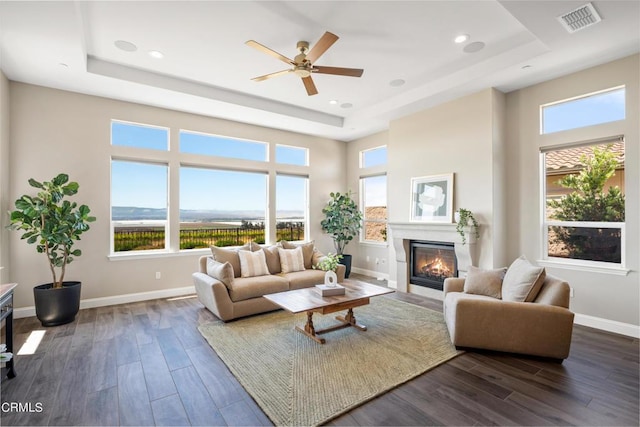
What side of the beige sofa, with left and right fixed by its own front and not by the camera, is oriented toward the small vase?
front

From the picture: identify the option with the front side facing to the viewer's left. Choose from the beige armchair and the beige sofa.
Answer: the beige armchair

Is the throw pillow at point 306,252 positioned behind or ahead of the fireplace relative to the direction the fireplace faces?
ahead

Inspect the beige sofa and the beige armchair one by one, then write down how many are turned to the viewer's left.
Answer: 1

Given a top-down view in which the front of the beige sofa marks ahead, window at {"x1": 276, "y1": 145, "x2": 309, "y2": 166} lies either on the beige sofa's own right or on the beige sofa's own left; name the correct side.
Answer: on the beige sofa's own left

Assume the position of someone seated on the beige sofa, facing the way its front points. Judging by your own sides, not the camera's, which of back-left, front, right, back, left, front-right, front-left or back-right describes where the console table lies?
right

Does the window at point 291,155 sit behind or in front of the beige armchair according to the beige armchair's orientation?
in front

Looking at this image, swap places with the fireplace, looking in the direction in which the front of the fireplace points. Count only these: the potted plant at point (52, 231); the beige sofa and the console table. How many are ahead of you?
3

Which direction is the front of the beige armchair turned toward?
to the viewer's left

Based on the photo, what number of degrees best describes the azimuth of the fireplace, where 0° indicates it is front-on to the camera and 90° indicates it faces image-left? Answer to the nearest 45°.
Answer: approximately 45°

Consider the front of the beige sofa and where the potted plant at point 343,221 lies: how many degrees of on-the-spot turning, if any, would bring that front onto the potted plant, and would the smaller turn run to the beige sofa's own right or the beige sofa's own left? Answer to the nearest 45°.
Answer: approximately 90° to the beige sofa's own left

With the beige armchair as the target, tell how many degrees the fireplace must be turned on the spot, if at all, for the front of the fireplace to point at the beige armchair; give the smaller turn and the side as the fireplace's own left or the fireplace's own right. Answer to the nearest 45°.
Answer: approximately 45° to the fireplace's own left

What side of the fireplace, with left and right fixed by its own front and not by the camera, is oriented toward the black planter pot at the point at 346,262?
right
